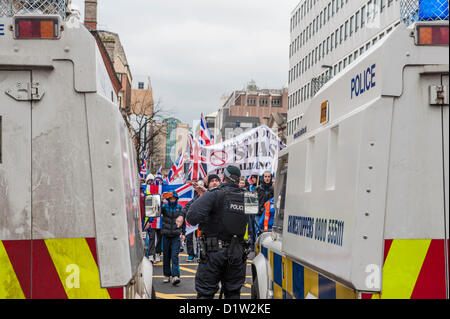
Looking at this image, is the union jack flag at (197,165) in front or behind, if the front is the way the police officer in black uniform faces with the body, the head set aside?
in front

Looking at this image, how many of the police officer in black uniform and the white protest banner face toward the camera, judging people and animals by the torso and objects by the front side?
1

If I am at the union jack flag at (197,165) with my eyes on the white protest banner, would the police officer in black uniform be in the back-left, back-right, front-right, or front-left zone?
front-right

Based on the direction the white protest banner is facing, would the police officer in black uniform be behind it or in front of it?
in front

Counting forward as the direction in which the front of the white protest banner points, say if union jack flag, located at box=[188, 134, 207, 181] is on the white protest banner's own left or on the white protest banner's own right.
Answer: on the white protest banner's own right

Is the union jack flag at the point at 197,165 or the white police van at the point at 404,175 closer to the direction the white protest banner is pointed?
the white police van

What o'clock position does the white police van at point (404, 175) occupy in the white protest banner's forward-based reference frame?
The white police van is roughly at 12 o'clock from the white protest banner.

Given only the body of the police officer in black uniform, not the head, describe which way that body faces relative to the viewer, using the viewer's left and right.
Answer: facing away from the viewer and to the left of the viewer

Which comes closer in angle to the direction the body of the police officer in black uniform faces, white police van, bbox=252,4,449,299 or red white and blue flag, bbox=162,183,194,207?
the red white and blue flag

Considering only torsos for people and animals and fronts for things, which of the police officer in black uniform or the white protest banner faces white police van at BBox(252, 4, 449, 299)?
the white protest banner

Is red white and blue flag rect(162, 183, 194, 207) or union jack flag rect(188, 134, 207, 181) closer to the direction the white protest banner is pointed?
the red white and blue flag

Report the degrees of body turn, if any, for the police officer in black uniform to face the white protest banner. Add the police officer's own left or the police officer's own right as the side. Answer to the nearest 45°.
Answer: approximately 45° to the police officer's own right

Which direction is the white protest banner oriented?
toward the camera
